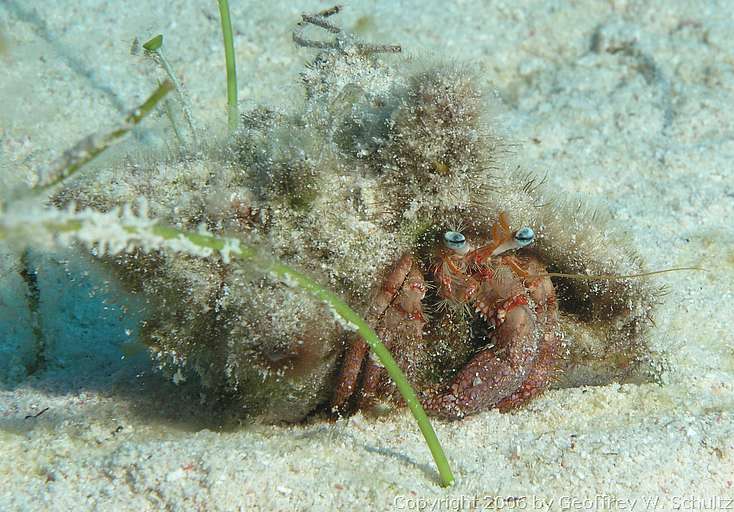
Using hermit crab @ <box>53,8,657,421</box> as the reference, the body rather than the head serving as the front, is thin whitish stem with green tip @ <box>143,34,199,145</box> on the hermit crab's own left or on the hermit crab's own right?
on the hermit crab's own right

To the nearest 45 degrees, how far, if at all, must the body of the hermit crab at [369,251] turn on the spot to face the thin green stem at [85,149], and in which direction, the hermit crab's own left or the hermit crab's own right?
approximately 45° to the hermit crab's own right

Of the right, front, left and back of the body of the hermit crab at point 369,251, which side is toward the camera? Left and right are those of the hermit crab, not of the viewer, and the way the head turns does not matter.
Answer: front

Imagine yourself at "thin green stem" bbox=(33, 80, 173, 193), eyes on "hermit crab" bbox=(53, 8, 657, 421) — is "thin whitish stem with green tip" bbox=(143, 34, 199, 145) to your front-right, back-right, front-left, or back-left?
front-left
